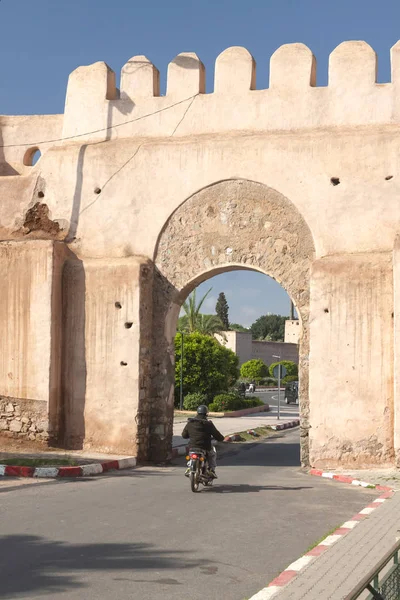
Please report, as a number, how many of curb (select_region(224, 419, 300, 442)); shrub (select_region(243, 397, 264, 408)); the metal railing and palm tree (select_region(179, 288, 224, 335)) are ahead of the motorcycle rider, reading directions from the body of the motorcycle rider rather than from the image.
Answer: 3

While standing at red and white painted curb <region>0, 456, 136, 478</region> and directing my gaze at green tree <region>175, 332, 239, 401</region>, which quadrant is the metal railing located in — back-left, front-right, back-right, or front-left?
back-right

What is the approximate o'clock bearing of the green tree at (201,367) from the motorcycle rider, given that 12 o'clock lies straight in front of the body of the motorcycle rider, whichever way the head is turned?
The green tree is roughly at 12 o'clock from the motorcycle rider.

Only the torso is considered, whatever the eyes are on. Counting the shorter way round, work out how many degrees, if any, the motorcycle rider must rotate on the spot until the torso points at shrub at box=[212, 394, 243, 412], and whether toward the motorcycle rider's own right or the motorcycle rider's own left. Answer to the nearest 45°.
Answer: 0° — they already face it

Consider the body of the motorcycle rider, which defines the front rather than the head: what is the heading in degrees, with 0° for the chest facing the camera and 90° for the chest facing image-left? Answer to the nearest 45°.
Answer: approximately 180°

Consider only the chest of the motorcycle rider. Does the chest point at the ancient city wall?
yes
